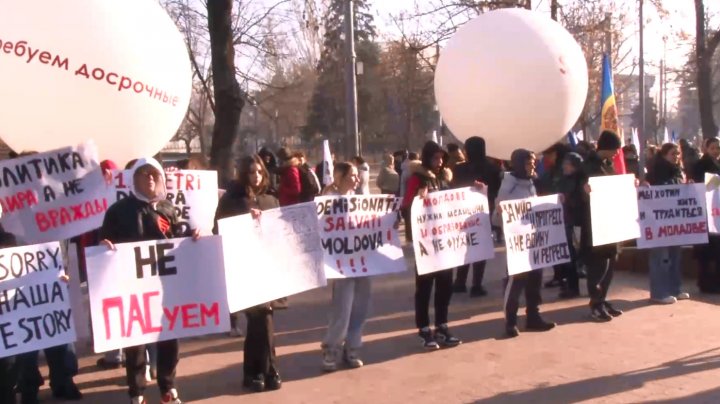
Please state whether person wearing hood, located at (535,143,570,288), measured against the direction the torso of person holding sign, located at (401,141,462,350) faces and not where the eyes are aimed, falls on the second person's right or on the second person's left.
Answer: on the second person's left

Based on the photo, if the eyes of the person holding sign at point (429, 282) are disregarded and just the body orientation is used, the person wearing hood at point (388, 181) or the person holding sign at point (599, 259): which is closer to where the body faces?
the person holding sign

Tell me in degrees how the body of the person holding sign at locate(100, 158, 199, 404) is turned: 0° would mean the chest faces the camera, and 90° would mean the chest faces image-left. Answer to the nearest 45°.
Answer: approximately 0°

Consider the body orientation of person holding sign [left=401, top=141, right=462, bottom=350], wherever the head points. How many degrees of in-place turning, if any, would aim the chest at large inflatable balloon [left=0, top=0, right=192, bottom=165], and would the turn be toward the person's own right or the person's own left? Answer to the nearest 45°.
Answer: approximately 90° to the person's own right

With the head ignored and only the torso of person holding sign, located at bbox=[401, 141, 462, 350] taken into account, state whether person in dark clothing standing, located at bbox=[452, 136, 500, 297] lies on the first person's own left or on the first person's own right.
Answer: on the first person's own left

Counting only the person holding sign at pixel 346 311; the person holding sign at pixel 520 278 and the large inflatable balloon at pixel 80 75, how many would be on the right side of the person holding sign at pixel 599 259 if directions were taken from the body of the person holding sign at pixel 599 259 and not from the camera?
3

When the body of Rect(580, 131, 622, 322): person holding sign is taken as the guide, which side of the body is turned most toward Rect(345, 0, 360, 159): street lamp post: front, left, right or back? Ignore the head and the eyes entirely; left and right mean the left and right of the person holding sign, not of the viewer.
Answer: back

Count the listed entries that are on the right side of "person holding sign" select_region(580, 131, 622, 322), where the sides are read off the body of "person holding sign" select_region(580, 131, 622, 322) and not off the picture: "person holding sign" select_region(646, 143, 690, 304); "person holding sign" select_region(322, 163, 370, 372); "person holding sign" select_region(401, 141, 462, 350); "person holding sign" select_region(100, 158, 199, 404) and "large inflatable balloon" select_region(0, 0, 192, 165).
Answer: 4

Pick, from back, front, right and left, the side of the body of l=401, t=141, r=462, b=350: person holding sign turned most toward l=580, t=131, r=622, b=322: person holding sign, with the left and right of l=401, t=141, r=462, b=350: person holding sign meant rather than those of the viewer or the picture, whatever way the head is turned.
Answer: left

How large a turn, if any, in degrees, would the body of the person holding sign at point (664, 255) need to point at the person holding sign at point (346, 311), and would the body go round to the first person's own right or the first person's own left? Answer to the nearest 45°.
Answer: approximately 90° to the first person's own right

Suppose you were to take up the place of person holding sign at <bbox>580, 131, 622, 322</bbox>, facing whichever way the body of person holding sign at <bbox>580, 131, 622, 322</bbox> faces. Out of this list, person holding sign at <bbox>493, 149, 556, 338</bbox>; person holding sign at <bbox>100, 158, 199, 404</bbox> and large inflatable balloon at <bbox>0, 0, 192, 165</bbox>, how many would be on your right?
3

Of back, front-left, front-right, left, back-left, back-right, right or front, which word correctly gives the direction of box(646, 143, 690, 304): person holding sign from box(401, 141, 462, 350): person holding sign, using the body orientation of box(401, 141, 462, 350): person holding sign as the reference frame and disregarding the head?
left
